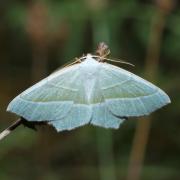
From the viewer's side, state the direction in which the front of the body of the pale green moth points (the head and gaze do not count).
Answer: away from the camera
